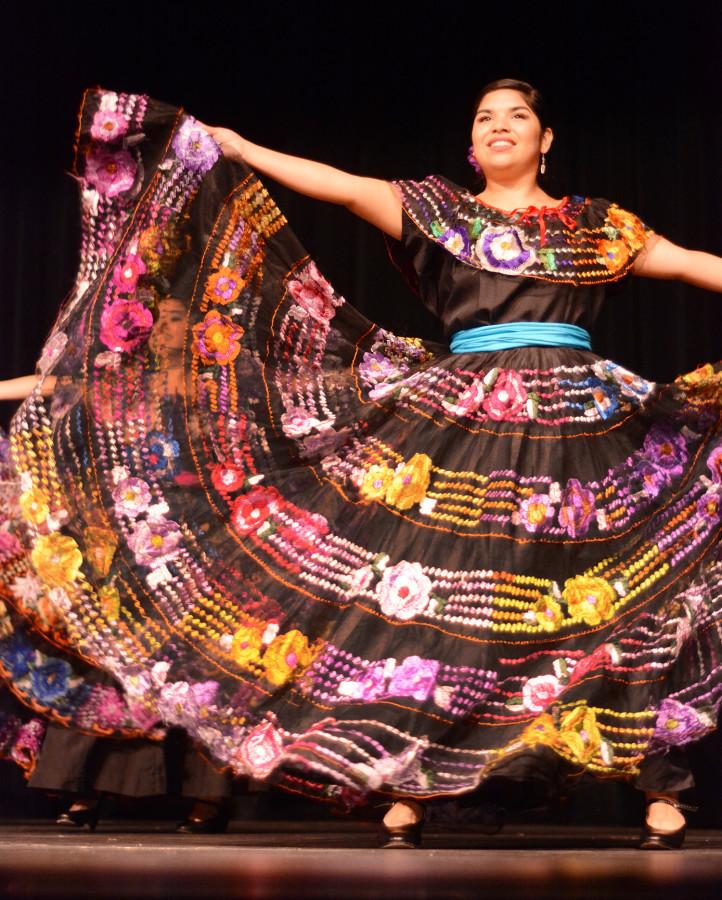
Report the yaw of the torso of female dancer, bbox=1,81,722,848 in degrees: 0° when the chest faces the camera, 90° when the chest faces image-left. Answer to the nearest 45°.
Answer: approximately 0°
